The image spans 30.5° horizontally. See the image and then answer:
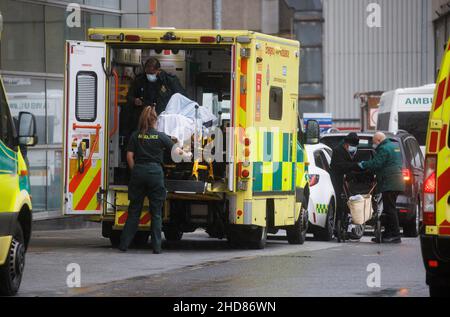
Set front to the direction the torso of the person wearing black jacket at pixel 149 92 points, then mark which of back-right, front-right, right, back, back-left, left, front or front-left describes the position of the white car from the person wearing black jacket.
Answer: back-left

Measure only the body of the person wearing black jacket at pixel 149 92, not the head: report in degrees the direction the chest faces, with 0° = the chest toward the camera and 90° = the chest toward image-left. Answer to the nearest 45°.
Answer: approximately 0°

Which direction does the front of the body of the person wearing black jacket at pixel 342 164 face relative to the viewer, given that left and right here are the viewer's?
facing to the right of the viewer

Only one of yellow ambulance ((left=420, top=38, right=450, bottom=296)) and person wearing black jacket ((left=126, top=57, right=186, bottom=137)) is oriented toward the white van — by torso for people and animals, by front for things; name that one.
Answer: the yellow ambulance

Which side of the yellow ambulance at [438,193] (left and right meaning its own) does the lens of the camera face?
back

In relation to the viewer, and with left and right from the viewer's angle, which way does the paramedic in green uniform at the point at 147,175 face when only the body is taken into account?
facing away from the viewer

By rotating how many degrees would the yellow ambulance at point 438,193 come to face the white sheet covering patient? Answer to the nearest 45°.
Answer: approximately 45° to its left
